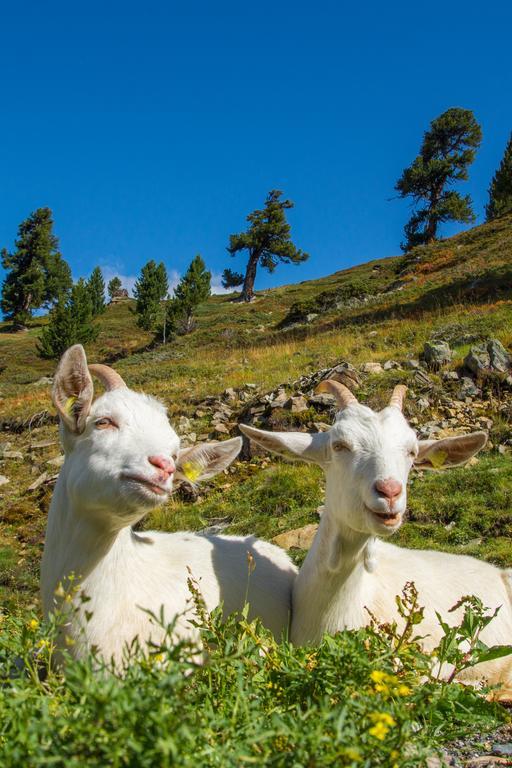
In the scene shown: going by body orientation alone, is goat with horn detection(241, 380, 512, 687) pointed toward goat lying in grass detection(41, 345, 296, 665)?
yes

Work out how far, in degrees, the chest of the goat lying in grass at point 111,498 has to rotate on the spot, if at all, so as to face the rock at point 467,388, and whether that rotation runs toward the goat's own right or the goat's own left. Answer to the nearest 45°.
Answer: approximately 180°

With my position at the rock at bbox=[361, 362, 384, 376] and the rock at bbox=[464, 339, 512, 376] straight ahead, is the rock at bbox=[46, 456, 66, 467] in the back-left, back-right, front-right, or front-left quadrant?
back-right

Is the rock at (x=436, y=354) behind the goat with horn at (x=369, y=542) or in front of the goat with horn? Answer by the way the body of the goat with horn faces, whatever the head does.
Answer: behind

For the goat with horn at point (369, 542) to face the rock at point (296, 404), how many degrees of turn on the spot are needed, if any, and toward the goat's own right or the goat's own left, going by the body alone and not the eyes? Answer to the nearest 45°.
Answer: approximately 135° to the goat's own right

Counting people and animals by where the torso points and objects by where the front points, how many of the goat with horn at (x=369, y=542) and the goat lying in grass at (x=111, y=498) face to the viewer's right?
0

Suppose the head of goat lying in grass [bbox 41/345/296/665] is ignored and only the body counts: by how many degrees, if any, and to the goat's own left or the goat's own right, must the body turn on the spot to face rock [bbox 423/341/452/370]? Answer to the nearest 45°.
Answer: approximately 180°

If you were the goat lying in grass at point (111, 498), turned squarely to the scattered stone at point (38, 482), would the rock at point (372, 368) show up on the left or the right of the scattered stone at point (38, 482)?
right
